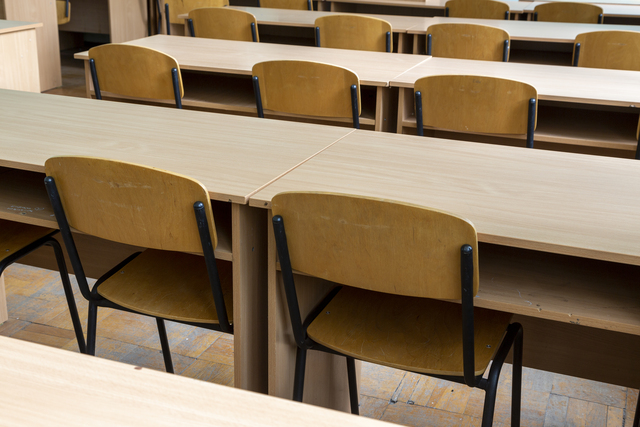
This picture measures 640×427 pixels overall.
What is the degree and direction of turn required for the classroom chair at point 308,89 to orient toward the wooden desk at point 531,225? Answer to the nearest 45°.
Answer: approximately 135° to its right

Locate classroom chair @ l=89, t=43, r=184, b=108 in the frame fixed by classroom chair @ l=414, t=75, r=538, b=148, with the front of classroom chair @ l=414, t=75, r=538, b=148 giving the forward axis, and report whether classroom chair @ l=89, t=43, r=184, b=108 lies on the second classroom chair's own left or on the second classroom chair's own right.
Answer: on the second classroom chair's own left

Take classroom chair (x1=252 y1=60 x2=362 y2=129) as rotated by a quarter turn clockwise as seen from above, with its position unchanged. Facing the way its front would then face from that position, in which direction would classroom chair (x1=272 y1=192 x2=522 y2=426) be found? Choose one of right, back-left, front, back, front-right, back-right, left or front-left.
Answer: front-right

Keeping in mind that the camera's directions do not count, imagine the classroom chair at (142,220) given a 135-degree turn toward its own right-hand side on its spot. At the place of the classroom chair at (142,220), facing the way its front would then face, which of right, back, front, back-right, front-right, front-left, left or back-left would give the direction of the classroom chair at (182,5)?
back

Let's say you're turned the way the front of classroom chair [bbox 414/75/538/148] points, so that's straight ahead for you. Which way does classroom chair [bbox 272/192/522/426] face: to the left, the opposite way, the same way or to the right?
the same way

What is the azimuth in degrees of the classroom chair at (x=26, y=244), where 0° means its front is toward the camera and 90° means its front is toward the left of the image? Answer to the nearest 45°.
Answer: approximately 225°

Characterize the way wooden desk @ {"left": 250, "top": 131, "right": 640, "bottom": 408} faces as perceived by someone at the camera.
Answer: facing the viewer and to the left of the viewer

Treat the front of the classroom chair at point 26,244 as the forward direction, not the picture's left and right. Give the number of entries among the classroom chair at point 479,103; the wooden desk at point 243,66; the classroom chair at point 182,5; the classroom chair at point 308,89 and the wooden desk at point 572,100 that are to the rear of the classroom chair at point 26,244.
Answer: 0

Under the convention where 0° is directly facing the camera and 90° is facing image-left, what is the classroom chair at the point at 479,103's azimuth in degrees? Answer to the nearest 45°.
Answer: approximately 225°

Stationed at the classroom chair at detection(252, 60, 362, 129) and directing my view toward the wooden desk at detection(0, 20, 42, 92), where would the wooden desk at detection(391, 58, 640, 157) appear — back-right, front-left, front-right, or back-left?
back-right

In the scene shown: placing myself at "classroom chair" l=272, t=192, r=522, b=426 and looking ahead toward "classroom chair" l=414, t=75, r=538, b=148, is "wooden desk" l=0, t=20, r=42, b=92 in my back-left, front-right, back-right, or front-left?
front-left

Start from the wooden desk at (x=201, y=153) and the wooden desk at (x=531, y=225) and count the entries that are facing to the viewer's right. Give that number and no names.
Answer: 0

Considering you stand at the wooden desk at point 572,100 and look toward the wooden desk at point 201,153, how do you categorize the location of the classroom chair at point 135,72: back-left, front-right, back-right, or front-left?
front-right

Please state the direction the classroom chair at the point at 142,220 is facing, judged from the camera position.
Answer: facing away from the viewer and to the right of the viewer

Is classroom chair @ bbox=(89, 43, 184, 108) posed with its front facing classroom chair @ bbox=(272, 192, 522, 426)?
no

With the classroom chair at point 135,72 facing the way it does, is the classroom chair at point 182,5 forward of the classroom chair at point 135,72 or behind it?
forward

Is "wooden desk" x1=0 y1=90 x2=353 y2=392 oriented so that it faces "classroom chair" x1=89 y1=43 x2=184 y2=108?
no

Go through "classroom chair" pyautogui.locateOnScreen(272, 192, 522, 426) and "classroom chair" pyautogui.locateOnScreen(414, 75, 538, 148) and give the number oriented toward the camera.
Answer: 0
